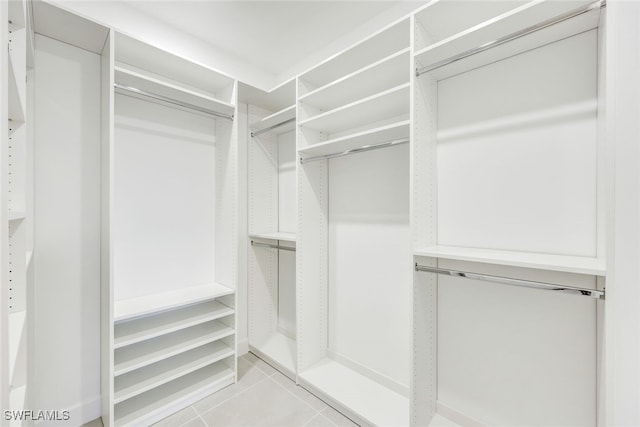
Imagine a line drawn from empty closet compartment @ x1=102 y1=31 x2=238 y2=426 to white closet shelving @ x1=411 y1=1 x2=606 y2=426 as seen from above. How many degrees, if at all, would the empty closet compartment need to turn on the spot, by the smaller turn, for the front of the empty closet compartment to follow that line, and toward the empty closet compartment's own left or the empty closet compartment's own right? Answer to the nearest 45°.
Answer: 0° — it already faces it

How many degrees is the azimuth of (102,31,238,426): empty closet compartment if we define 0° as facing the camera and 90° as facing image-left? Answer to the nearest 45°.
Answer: approximately 315°

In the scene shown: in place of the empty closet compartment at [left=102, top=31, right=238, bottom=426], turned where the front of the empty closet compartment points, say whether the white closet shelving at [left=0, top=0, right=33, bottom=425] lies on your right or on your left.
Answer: on your right

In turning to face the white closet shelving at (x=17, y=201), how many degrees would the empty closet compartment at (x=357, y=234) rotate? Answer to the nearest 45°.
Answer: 0° — it already faces it

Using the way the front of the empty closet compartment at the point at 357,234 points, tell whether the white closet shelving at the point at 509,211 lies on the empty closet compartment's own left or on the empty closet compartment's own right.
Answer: on the empty closet compartment's own left
